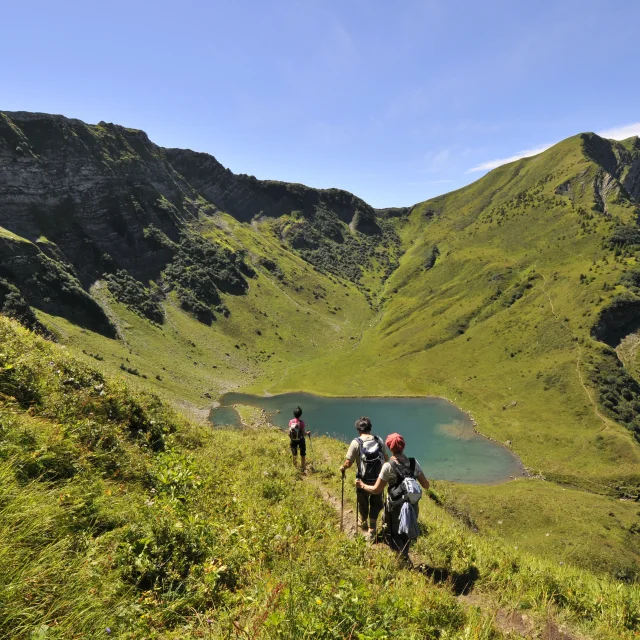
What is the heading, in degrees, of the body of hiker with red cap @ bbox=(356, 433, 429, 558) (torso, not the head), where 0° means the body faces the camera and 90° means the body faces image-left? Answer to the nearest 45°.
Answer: approximately 135°
